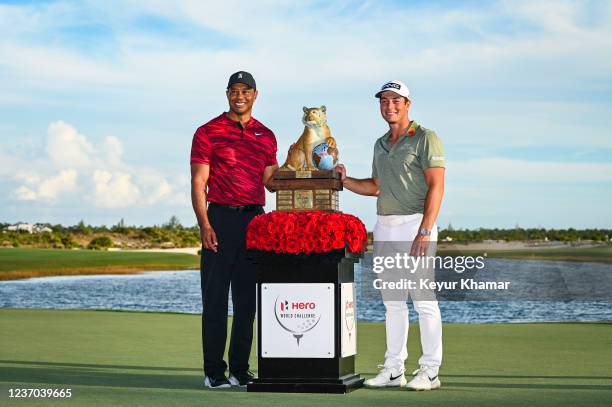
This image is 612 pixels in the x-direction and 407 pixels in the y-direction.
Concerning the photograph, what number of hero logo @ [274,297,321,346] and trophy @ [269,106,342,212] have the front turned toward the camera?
2

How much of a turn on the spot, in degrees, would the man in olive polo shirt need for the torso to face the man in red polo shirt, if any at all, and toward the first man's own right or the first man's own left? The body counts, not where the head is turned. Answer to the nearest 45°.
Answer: approximately 45° to the first man's own right

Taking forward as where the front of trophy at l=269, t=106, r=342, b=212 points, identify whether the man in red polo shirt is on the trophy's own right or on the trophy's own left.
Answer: on the trophy's own right

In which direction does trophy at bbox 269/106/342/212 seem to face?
toward the camera

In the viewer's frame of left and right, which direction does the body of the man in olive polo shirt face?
facing the viewer and to the left of the viewer
